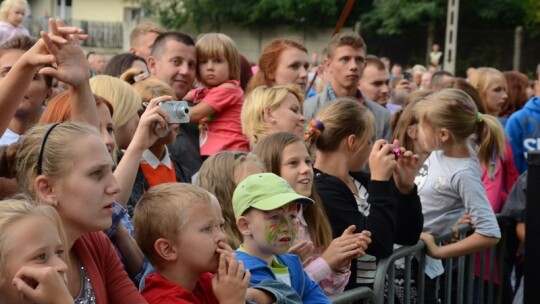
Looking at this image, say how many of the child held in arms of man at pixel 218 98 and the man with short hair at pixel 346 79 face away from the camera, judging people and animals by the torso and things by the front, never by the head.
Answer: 0

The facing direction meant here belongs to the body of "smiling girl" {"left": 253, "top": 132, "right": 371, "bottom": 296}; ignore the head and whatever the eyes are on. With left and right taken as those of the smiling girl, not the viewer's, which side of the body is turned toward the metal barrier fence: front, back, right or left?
front

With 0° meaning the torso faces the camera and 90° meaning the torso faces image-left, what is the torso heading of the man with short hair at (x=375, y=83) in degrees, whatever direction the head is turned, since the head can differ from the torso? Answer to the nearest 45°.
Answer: approximately 315°

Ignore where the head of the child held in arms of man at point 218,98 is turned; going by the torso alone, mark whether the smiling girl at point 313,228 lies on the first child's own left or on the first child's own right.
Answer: on the first child's own left

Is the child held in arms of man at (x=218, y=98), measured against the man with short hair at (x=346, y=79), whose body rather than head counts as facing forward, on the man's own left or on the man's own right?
on the man's own right

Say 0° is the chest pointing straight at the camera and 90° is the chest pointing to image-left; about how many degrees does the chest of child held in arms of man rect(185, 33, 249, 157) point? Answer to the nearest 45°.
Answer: approximately 45°

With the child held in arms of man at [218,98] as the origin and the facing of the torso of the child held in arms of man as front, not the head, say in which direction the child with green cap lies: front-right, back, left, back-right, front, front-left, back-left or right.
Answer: front-left

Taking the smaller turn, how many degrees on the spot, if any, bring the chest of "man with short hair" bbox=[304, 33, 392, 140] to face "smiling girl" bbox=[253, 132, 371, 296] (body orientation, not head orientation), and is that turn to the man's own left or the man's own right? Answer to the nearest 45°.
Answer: approximately 45° to the man's own right

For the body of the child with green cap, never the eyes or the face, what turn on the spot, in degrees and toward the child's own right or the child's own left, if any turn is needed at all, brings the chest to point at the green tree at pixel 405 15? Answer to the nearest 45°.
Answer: approximately 135° to the child's own left

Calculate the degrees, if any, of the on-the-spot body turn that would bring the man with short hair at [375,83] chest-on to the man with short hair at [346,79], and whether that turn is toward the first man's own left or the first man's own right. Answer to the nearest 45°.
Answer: approximately 45° to the first man's own right

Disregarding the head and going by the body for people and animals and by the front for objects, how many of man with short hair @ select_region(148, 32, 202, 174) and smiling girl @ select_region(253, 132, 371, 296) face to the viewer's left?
0

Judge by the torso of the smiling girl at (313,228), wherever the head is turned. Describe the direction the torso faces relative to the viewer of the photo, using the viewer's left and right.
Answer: facing the viewer and to the right of the viewer
